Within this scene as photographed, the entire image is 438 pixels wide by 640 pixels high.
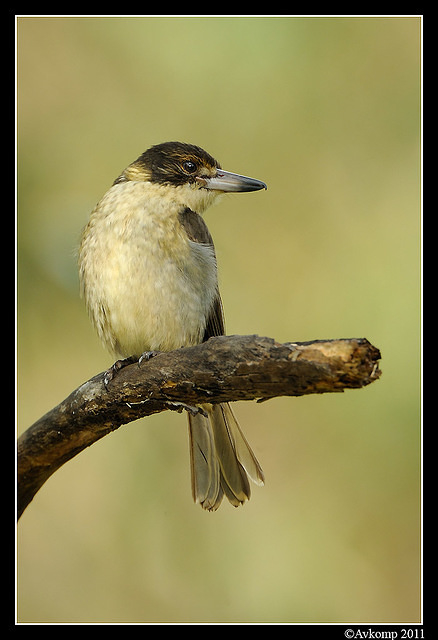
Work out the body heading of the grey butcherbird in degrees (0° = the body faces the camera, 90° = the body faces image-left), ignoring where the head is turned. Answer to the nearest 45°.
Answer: approximately 45°
